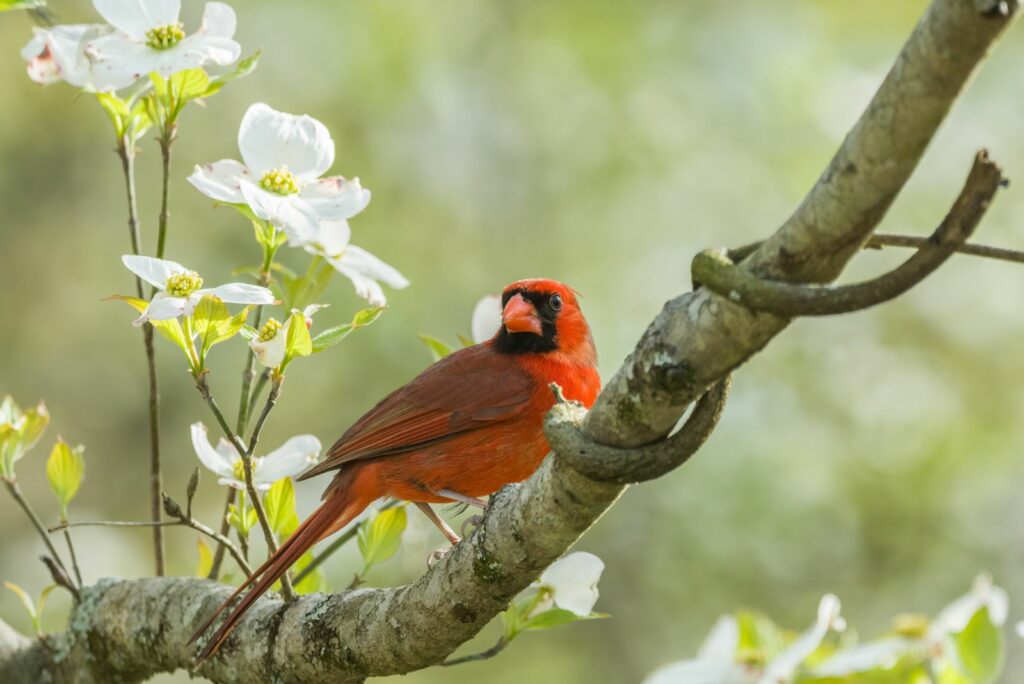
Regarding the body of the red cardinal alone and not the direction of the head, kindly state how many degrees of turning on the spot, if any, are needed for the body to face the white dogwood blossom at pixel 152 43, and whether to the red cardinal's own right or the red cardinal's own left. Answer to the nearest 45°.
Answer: approximately 135° to the red cardinal's own right

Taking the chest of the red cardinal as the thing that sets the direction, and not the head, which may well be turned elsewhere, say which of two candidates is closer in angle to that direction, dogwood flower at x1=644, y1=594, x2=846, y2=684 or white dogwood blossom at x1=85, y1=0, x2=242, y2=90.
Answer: the dogwood flower

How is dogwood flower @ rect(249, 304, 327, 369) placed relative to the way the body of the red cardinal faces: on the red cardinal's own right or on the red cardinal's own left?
on the red cardinal's own right

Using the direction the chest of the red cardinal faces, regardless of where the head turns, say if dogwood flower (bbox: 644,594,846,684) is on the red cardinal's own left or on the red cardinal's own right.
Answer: on the red cardinal's own right

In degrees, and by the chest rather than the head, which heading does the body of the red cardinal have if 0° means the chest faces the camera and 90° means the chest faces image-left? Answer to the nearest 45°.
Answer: approximately 270°

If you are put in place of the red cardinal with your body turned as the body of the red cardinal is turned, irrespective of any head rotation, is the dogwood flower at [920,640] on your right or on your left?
on your right
